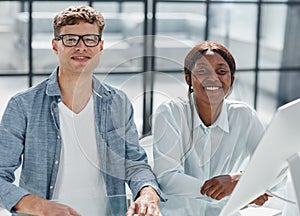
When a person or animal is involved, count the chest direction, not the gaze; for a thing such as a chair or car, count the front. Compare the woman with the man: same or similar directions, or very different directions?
same or similar directions

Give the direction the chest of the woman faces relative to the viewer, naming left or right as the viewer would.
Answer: facing the viewer

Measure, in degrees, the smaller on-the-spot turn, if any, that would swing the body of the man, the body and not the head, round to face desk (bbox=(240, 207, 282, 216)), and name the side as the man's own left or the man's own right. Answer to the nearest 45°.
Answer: approximately 45° to the man's own left

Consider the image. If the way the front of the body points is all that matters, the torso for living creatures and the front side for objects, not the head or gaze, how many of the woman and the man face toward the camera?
2

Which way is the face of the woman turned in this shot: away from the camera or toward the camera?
toward the camera

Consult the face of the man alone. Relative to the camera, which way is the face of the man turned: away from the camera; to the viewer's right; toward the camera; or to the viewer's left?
toward the camera

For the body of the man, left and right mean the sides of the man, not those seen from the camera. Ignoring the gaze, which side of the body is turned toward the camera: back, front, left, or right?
front
